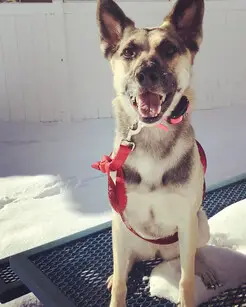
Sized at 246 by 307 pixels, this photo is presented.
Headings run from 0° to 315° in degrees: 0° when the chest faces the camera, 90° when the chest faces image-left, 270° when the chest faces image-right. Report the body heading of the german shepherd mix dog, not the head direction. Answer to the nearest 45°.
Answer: approximately 0°

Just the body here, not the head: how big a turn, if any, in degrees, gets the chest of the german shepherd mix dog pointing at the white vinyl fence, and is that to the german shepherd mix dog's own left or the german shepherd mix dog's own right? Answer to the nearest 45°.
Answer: approximately 180°
